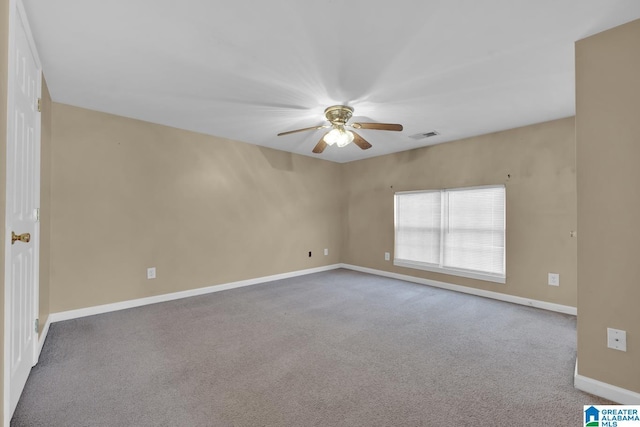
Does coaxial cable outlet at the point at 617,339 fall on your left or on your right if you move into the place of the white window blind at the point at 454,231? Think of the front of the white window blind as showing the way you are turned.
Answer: on your left

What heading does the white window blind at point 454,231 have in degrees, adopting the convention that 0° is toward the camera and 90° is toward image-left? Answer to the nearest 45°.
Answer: approximately 45°

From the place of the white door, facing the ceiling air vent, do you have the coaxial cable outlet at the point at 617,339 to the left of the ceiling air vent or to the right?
right

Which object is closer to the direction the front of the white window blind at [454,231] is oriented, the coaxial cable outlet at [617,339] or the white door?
the white door

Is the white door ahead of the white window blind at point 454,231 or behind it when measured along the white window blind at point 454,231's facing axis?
ahead
